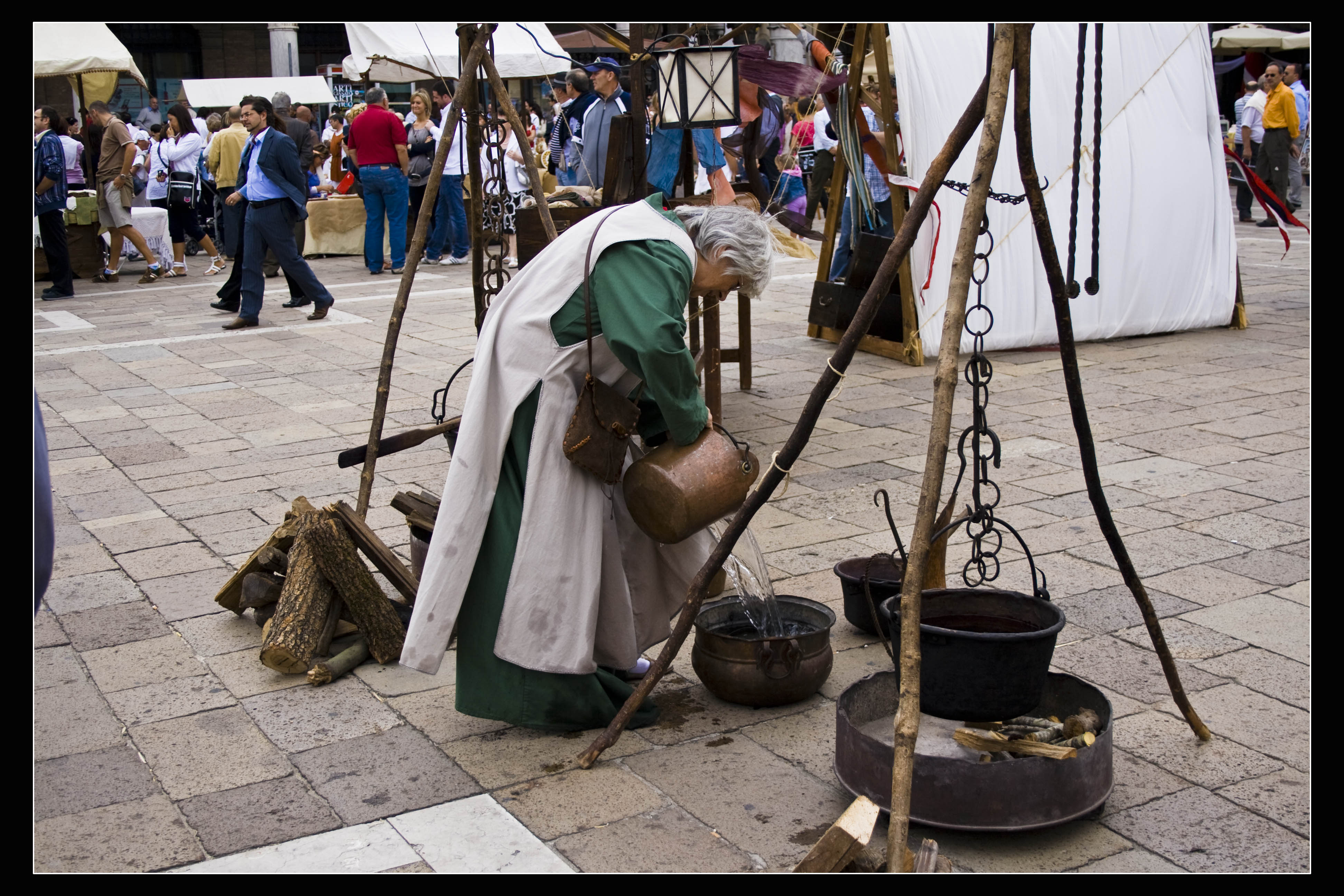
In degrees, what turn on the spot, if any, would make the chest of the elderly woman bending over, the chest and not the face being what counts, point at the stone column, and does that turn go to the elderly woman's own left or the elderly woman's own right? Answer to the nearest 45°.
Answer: approximately 90° to the elderly woman's own left

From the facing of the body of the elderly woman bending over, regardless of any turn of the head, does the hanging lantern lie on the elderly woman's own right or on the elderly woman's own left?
on the elderly woman's own left

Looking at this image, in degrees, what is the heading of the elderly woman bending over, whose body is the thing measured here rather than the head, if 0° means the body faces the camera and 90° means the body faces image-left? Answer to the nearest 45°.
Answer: approximately 270°

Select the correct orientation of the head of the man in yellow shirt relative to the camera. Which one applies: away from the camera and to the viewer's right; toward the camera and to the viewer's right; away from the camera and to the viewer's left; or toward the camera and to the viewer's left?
toward the camera and to the viewer's left

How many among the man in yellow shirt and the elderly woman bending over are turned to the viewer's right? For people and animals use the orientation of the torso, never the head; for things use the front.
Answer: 1

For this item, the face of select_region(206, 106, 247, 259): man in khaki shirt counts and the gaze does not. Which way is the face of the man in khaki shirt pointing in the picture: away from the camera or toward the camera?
away from the camera

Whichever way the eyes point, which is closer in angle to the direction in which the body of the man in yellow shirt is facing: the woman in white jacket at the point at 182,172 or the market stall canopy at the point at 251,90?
the woman in white jacket

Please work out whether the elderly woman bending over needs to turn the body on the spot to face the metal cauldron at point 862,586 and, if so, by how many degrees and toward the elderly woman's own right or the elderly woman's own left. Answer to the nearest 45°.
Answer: approximately 45° to the elderly woman's own left

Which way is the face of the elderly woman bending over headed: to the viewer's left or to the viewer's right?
to the viewer's right
